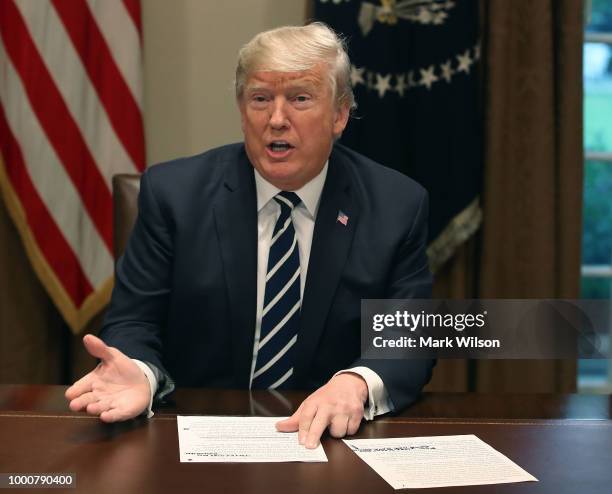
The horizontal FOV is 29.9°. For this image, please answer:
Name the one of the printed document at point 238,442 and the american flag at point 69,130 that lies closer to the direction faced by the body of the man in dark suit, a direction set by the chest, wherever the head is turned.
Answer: the printed document

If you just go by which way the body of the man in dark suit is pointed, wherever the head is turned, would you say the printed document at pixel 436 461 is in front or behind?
in front

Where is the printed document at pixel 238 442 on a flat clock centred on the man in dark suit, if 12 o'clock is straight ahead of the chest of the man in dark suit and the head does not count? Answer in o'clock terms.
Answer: The printed document is roughly at 12 o'clock from the man in dark suit.

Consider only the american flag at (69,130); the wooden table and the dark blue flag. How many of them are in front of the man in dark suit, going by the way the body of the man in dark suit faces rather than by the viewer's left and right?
1

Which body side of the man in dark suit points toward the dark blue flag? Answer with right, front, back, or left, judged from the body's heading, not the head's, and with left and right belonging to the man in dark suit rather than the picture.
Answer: back

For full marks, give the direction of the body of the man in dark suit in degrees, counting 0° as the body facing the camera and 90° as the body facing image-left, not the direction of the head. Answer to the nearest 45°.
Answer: approximately 0°

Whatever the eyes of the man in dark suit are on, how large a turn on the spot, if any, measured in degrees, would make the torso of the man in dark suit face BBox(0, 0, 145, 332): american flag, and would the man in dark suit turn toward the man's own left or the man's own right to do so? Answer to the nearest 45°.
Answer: approximately 135° to the man's own right

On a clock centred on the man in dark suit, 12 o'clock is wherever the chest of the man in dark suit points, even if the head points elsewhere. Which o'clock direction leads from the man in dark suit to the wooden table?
The wooden table is roughly at 12 o'clock from the man in dark suit.
